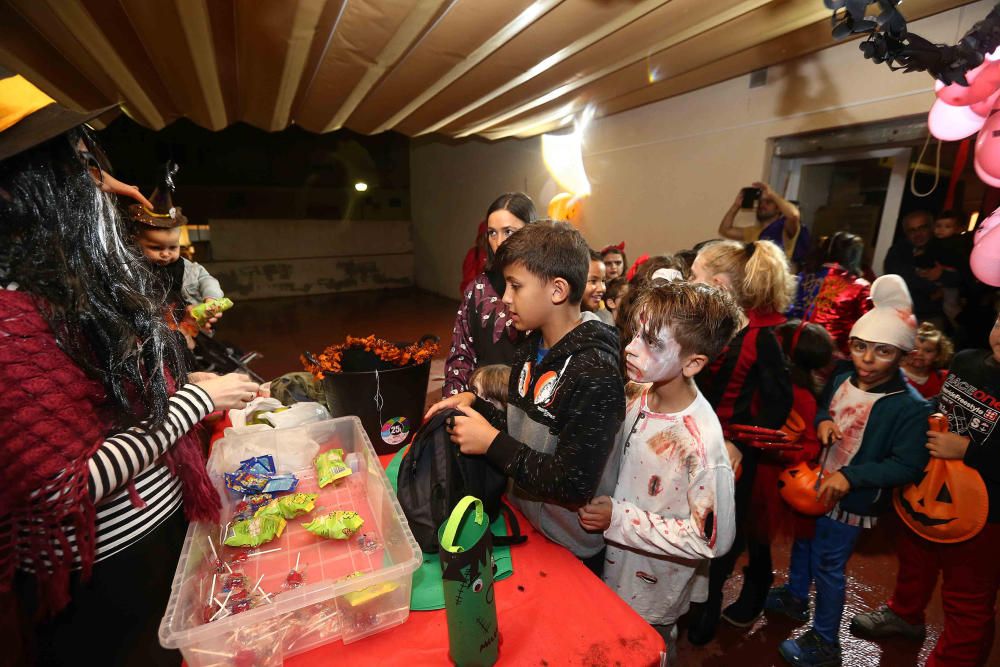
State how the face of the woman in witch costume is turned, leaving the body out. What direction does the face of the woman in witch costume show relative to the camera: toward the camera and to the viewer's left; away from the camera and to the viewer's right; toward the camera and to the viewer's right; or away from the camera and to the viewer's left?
away from the camera and to the viewer's right

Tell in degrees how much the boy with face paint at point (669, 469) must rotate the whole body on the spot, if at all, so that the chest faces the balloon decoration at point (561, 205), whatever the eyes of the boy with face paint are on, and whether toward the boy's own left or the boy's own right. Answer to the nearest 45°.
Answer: approximately 135° to the boy's own right

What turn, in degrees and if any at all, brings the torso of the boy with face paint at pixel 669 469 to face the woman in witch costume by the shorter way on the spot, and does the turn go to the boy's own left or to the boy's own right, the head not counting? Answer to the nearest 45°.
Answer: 0° — they already face them

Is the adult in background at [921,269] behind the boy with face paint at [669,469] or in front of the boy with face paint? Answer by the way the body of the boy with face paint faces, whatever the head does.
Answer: behind

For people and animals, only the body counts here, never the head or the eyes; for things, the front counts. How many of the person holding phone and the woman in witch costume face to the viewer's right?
1

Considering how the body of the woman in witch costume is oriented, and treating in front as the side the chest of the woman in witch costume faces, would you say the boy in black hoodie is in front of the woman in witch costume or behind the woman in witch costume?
in front

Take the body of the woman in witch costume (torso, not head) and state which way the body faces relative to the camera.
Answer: to the viewer's right

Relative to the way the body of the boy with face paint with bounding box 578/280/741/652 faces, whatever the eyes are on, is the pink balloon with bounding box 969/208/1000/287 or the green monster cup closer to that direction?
the green monster cup

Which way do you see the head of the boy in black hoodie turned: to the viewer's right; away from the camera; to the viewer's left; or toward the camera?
to the viewer's left

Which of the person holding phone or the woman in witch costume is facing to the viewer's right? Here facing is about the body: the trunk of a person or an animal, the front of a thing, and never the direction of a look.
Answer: the woman in witch costume

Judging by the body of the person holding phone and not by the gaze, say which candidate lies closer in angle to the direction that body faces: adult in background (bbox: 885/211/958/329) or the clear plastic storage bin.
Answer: the clear plastic storage bin

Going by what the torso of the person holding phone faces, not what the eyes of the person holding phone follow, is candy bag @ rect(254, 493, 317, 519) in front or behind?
in front
